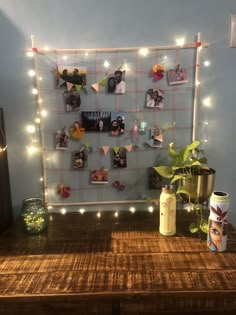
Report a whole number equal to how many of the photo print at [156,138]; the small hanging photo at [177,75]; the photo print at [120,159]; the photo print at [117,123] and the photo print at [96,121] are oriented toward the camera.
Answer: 5

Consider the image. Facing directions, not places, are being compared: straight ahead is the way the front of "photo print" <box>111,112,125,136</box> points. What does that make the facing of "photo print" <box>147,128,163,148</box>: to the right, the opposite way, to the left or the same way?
the same way

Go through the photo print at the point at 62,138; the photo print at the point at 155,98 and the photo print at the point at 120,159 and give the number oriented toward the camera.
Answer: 3

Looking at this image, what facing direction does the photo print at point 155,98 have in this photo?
toward the camera

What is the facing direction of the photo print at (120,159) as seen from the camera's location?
facing the viewer

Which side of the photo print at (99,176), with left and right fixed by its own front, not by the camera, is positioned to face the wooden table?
front

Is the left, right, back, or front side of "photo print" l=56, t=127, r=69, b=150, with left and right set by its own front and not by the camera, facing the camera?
front

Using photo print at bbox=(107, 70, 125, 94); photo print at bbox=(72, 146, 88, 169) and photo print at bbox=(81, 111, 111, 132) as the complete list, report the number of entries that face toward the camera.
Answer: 3

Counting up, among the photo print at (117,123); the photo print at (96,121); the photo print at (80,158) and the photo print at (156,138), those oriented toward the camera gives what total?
4

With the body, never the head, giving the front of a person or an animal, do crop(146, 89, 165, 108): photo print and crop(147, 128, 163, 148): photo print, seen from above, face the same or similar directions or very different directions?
same or similar directions

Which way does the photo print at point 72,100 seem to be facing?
toward the camera

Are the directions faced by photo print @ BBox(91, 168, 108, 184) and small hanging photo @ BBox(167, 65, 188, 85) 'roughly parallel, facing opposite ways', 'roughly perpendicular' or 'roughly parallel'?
roughly parallel

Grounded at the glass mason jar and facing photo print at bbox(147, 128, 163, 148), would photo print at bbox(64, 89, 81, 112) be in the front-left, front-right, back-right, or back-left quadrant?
front-left
